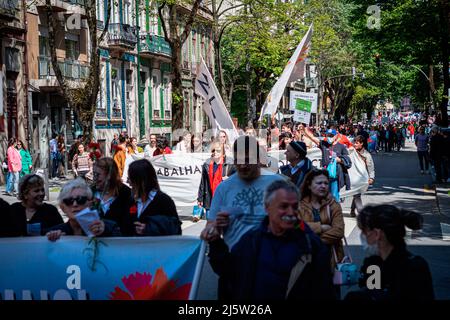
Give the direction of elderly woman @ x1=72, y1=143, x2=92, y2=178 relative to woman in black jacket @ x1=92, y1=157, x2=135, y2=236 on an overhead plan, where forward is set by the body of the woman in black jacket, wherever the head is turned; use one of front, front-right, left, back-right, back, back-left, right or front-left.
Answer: back-right

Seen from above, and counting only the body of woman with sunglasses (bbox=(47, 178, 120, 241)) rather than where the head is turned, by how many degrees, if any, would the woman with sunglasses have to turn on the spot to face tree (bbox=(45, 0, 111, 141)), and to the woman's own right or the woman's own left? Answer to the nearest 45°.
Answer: approximately 180°

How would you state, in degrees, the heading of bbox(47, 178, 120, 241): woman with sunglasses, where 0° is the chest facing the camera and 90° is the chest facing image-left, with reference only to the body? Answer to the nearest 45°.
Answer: approximately 0°

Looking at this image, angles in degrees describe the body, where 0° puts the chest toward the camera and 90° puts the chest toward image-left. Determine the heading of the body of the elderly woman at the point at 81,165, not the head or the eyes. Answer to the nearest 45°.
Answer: approximately 0°

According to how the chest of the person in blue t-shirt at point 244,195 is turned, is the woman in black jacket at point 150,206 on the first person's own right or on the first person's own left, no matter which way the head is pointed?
on the first person's own right

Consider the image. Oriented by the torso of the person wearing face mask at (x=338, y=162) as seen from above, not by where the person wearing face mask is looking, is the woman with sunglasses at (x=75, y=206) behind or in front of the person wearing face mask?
in front
